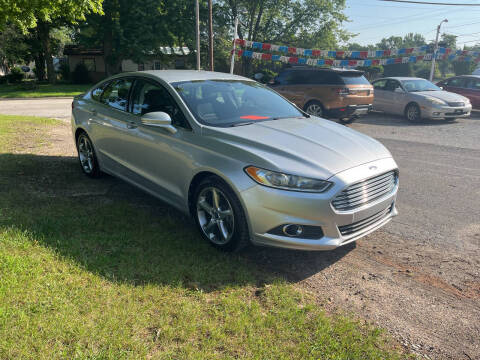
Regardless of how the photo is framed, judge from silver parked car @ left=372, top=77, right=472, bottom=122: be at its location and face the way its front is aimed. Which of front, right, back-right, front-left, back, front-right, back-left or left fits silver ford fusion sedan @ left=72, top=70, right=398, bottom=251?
front-right

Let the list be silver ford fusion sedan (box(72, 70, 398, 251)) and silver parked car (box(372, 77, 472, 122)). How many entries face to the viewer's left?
0

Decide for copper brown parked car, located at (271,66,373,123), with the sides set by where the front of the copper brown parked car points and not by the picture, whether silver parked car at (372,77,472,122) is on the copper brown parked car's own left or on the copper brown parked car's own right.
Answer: on the copper brown parked car's own right

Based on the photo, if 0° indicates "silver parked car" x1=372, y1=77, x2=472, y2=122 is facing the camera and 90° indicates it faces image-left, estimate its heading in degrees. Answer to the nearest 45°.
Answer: approximately 315°

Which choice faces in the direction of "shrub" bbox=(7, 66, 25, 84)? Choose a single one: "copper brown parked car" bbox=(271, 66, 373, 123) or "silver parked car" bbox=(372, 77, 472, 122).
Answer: the copper brown parked car

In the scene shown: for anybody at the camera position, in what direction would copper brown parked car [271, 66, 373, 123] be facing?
facing away from the viewer and to the left of the viewer

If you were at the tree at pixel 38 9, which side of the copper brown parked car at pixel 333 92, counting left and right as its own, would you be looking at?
left

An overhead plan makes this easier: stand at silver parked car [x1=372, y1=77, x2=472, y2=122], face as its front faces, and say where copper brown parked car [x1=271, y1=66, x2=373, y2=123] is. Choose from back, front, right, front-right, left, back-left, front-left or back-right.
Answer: right

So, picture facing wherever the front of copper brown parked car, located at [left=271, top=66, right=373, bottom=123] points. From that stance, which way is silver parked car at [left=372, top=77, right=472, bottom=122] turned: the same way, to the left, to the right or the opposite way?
the opposite way

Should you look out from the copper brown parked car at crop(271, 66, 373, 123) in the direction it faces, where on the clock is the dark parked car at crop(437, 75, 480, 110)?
the dark parked car at crop(437, 75, 480, 110) is roughly at 3 o'clock from the copper brown parked car at crop(271, 66, 373, 123).

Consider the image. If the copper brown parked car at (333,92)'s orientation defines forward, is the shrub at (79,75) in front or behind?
in front

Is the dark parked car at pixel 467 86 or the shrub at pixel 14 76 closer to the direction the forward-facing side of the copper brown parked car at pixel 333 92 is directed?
the shrub

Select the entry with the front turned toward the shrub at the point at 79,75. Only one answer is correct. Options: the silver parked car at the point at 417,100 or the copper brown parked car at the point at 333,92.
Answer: the copper brown parked car

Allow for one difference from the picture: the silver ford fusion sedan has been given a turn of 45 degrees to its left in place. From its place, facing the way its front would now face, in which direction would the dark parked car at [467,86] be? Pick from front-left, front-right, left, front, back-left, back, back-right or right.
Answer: front-left
